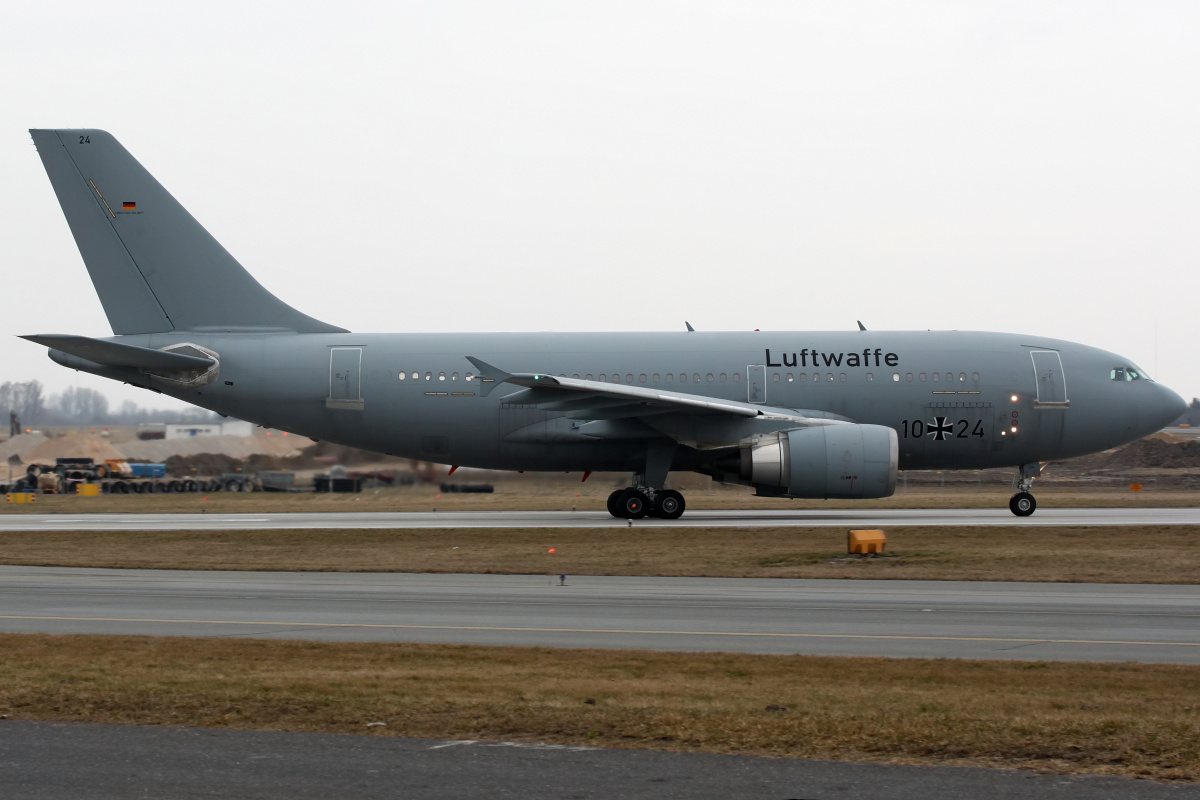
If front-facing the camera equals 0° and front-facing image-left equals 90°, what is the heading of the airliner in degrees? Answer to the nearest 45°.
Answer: approximately 270°

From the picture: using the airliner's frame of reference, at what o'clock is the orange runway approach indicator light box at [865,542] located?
The orange runway approach indicator light box is roughly at 2 o'clock from the airliner.
